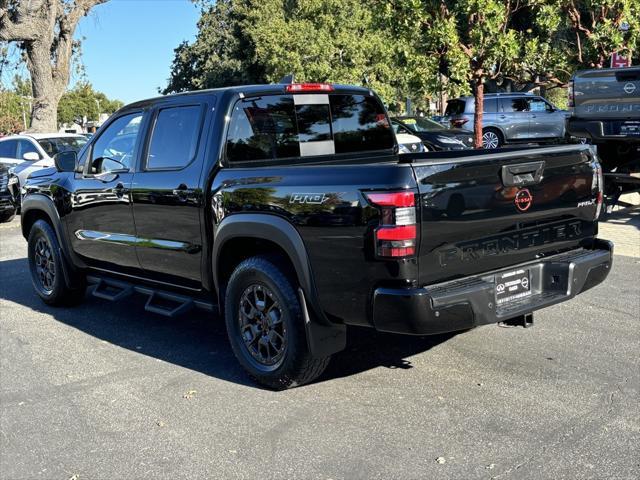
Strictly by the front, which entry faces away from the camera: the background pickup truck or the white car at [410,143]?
the background pickup truck

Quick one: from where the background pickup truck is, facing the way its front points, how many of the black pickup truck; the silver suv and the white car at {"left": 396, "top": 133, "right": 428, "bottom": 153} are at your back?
1

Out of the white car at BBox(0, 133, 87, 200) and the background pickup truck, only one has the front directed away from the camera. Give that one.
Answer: the background pickup truck

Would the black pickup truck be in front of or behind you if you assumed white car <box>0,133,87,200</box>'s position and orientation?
in front

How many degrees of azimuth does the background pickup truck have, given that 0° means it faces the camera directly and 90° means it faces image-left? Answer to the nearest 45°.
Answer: approximately 180°

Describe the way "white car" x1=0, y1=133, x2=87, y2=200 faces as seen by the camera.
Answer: facing the viewer and to the right of the viewer

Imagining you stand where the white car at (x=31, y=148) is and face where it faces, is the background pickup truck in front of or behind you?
in front

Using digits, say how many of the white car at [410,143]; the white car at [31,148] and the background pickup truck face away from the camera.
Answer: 1

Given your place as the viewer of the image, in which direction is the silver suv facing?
facing away from the viewer and to the right of the viewer

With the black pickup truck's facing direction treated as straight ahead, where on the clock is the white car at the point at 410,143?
The white car is roughly at 2 o'clock from the black pickup truck.

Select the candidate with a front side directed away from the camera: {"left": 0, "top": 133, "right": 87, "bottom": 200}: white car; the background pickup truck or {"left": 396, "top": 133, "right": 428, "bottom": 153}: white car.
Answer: the background pickup truck

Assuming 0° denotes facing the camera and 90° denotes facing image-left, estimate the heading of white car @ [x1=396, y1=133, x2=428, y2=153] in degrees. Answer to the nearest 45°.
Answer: approximately 315°

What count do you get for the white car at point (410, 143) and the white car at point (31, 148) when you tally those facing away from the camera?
0

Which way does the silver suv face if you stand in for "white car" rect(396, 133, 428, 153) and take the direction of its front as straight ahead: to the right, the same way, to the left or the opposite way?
to the left

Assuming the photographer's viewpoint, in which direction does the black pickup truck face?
facing away from the viewer and to the left of the viewer

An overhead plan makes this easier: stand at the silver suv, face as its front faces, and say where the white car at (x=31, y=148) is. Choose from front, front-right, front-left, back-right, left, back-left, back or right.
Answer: back
